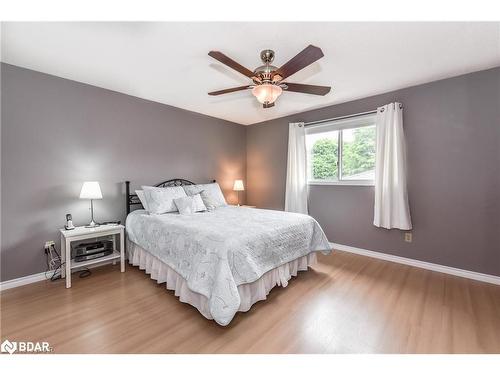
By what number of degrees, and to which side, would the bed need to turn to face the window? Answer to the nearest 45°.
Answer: approximately 90° to its left

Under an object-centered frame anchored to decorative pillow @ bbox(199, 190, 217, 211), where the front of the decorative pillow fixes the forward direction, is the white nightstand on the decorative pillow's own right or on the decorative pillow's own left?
on the decorative pillow's own right

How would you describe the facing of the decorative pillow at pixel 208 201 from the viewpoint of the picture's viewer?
facing the viewer and to the right of the viewer

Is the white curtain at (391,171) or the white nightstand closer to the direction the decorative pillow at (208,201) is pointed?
the white curtain

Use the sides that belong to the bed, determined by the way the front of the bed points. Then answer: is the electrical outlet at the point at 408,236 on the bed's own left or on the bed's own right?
on the bed's own left

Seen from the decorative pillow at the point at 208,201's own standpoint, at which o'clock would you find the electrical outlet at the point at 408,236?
The electrical outlet is roughly at 11 o'clock from the decorative pillow.

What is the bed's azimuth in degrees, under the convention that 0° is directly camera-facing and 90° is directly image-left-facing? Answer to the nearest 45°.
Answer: approximately 315°
